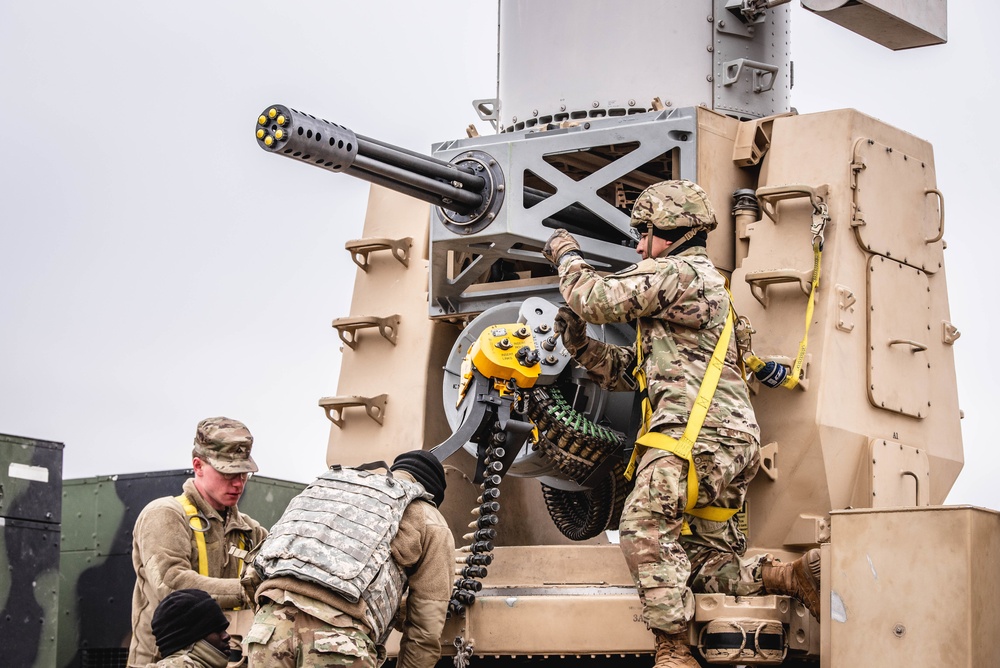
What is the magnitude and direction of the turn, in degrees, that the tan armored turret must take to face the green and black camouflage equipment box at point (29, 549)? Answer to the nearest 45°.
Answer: approximately 45° to its right

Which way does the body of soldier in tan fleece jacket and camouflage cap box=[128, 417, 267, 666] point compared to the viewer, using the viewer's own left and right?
facing the viewer and to the right of the viewer

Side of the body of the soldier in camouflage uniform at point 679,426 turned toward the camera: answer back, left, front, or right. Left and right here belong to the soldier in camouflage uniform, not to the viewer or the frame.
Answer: left

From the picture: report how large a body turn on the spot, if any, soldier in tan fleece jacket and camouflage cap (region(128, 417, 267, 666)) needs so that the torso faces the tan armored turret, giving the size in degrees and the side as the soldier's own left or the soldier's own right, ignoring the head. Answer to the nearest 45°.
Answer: approximately 45° to the soldier's own left

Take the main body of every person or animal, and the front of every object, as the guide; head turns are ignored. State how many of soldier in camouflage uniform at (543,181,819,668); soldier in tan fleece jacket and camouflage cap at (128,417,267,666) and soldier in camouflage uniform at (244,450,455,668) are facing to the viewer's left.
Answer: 1

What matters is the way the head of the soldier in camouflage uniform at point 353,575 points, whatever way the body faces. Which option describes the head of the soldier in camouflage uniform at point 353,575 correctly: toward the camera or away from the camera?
away from the camera

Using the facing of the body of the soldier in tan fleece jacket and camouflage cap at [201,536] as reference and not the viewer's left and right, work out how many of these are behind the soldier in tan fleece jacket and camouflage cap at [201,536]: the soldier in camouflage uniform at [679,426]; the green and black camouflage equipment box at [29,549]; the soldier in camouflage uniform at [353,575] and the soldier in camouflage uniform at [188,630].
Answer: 1

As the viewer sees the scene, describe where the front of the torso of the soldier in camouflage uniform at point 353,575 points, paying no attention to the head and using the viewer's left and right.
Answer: facing away from the viewer and to the right of the viewer

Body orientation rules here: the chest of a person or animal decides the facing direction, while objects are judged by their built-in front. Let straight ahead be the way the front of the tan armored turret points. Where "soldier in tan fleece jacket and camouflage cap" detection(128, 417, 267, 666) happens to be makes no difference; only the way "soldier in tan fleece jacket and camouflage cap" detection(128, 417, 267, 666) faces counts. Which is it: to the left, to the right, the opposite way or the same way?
to the left

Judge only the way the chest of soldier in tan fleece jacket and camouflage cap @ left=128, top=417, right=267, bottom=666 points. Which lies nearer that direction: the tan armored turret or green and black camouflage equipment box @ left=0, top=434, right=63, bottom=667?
the tan armored turret

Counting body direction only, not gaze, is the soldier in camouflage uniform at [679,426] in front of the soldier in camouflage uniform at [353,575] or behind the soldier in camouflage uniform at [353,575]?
in front

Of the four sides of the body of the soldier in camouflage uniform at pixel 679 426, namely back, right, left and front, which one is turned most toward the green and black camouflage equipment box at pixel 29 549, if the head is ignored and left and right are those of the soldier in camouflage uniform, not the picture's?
front

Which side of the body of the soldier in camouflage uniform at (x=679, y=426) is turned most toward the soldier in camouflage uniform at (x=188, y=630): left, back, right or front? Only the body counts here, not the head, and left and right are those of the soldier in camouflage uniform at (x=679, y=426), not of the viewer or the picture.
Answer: front

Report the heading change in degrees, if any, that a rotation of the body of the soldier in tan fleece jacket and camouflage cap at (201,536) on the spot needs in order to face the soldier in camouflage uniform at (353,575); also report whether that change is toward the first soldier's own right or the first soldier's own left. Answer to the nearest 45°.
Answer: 0° — they already face them

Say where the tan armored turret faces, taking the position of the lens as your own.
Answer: facing the viewer and to the left of the viewer
